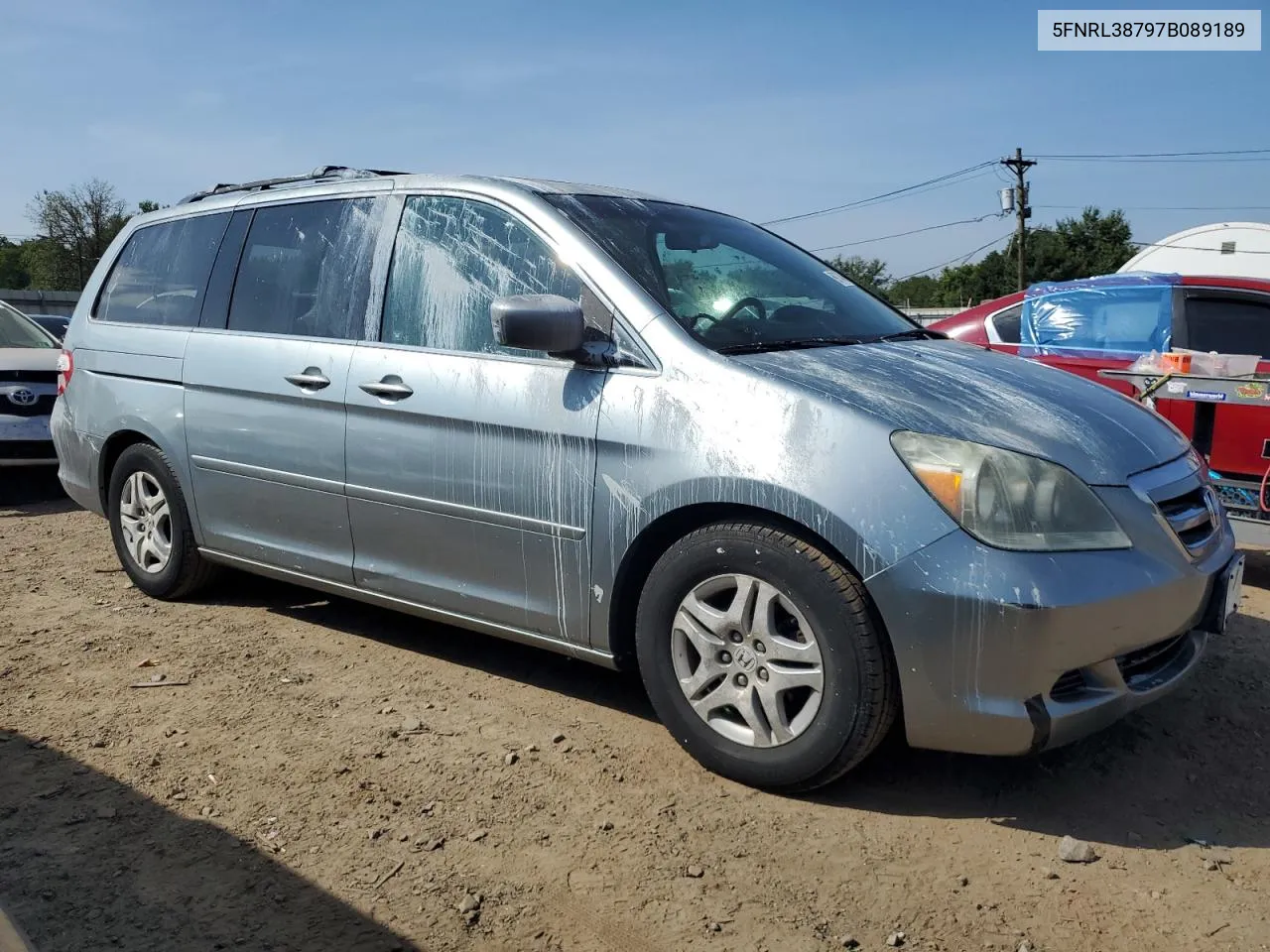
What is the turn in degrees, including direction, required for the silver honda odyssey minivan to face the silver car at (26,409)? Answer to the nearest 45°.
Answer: approximately 180°

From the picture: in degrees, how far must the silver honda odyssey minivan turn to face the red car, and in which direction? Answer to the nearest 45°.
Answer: approximately 90° to its left
